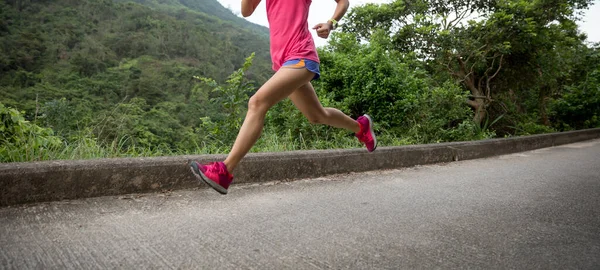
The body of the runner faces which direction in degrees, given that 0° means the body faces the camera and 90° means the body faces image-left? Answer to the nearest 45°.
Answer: approximately 90°

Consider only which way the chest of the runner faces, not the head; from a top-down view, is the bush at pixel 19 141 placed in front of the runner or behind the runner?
in front
